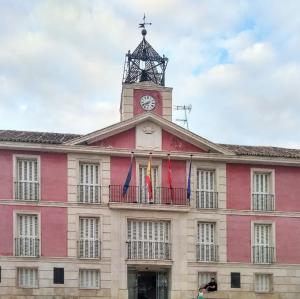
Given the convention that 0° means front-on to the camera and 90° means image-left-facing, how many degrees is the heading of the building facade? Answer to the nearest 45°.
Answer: approximately 0°
